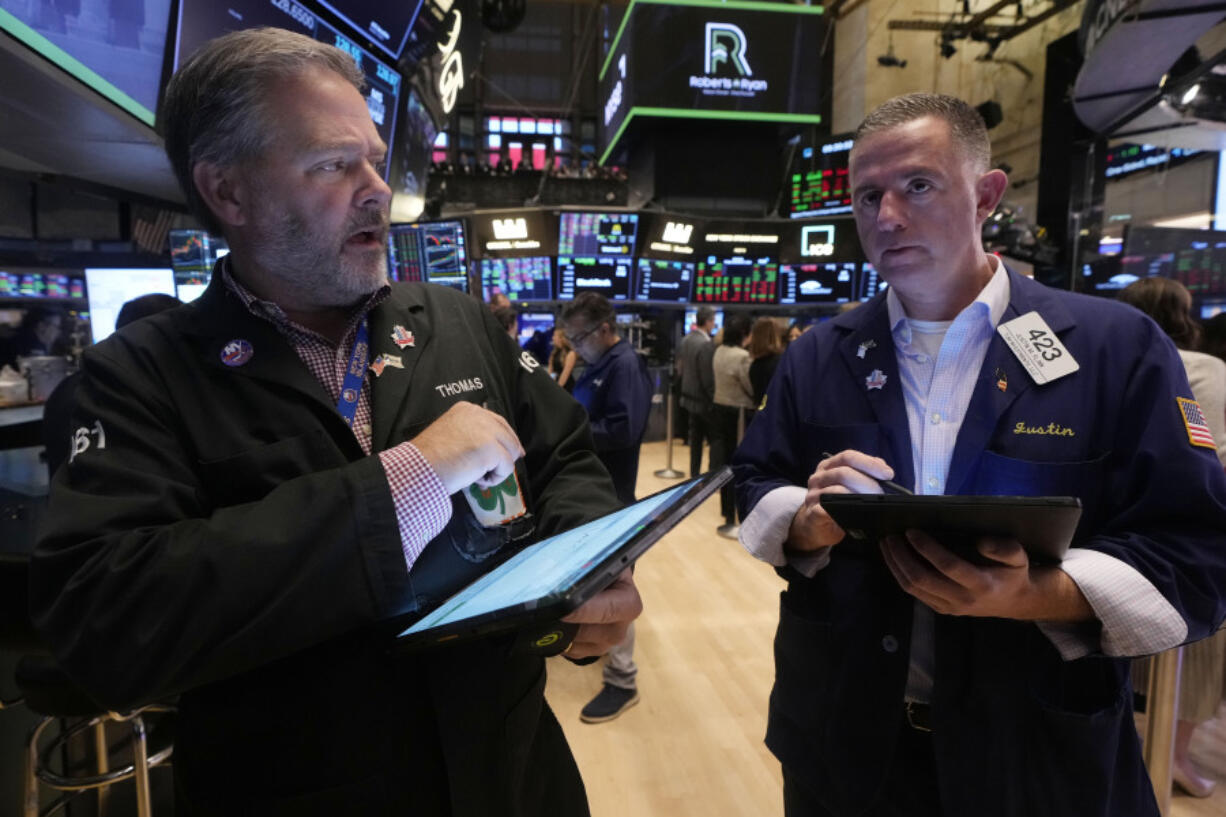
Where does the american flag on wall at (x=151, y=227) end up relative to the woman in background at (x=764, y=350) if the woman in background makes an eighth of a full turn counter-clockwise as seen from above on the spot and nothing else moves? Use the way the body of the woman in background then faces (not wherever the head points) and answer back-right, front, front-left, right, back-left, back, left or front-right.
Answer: left

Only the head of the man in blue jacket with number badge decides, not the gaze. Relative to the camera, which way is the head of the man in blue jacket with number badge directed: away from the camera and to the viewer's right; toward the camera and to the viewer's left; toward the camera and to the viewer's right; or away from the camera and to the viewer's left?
toward the camera and to the viewer's left

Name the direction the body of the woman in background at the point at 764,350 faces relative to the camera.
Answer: away from the camera

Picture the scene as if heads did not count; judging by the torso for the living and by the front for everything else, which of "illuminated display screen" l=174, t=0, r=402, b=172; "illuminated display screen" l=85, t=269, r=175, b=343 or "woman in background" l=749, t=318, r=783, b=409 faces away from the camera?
the woman in background

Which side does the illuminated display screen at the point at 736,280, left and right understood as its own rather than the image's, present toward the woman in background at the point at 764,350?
front

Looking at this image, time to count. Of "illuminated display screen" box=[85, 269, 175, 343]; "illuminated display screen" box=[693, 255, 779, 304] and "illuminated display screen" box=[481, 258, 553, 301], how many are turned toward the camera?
3

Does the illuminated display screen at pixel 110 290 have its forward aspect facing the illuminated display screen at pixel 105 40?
yes
